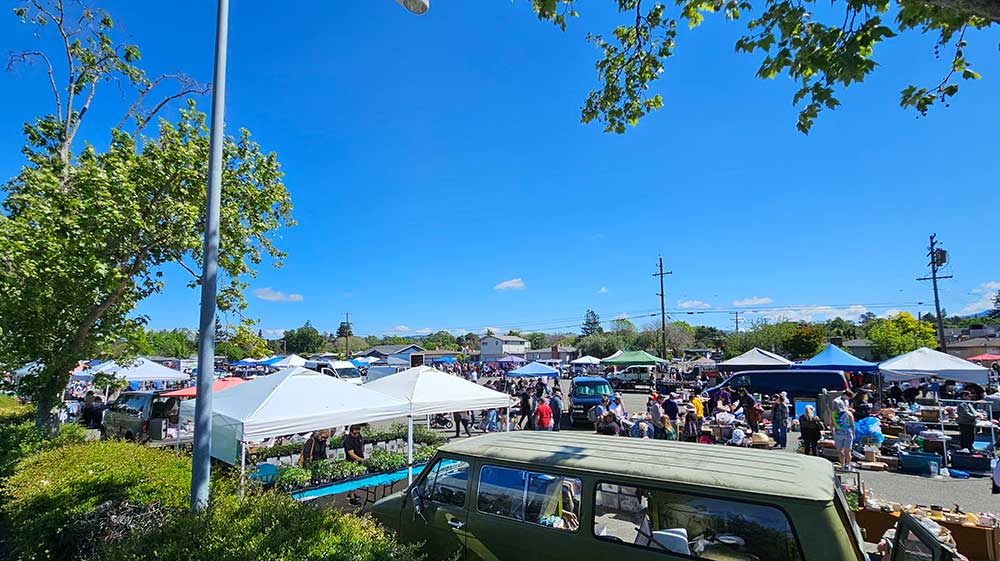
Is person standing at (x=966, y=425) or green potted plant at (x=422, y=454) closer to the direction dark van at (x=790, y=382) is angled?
the green potted plant

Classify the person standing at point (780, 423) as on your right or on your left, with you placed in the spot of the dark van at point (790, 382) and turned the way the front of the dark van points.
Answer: on your left

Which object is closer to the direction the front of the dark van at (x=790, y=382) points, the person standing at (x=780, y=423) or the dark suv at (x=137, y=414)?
the dark suv

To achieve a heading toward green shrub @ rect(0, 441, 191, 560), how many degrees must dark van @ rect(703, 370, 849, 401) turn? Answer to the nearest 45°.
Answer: approximately 90° to its left

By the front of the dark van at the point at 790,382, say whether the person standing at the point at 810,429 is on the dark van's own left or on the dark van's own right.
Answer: on the dark van's own left

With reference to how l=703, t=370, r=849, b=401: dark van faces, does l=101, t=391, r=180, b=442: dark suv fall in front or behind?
in front

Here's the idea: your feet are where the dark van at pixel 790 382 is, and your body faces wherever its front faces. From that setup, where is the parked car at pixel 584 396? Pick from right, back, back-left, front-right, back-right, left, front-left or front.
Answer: front-left

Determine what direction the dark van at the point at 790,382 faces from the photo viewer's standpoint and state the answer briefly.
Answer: facing to the left of the viewer

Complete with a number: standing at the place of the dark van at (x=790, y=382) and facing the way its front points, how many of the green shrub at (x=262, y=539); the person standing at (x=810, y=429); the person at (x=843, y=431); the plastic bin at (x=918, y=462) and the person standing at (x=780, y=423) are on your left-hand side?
5

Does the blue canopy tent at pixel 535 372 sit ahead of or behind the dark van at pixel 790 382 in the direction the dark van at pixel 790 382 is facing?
ahead

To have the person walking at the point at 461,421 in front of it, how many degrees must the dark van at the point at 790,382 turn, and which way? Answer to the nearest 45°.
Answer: approximately 45° to its left

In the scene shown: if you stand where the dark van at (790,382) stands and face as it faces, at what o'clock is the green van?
The green van is roughly at 9 o'clock from the dark van.

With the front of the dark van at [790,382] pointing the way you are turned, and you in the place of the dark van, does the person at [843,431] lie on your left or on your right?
on your left

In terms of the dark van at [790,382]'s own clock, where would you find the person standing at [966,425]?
The person standing is roughly at 8 o'clock from the dark van.
